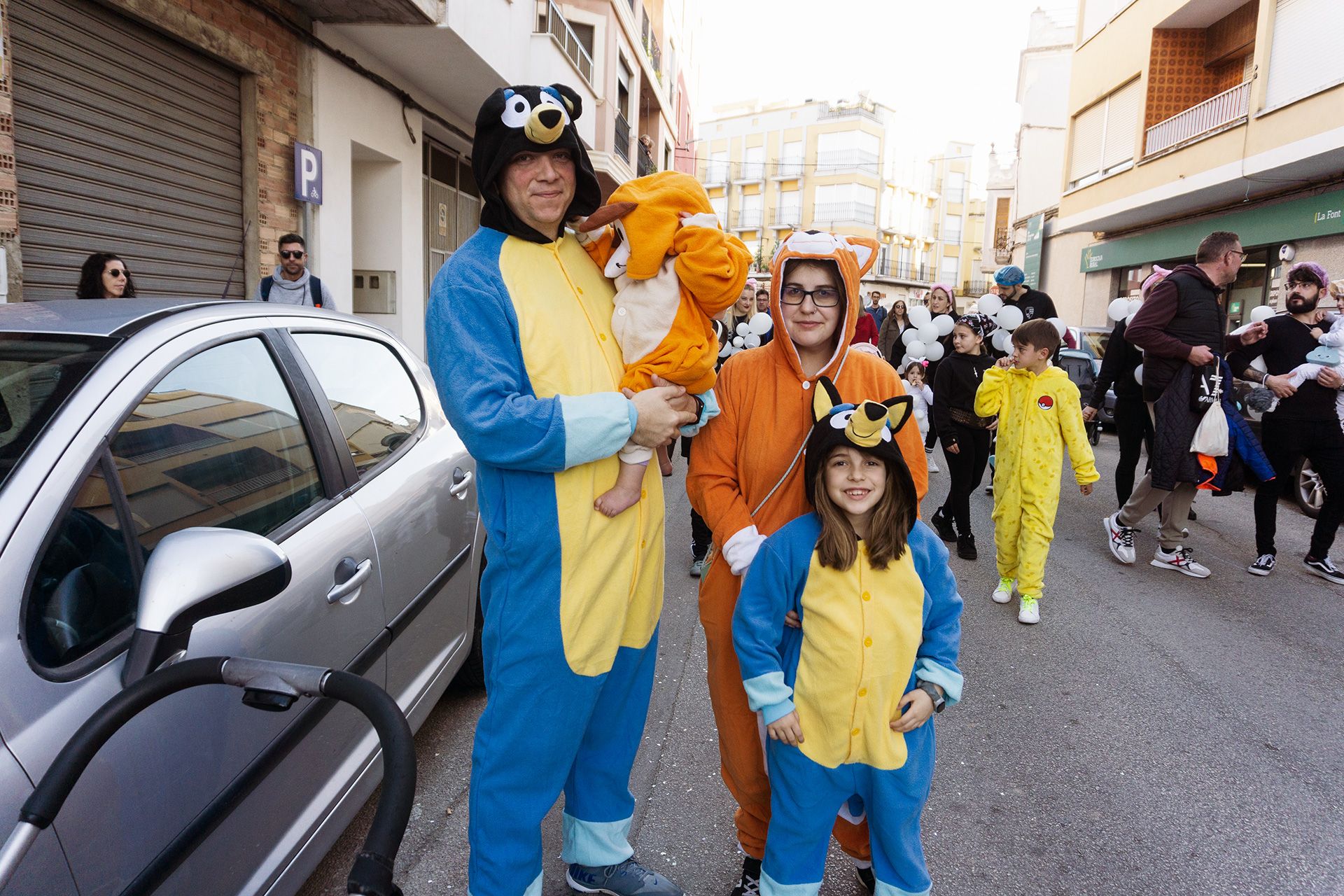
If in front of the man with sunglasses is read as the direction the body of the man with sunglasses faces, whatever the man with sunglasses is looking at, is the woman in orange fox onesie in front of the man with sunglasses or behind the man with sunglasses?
in front

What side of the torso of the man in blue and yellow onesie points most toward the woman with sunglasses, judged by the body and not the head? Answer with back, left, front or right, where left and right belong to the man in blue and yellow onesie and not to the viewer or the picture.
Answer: back

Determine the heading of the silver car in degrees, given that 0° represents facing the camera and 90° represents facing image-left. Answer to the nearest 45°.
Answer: approximately 45°

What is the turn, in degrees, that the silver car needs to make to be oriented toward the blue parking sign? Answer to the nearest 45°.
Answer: approximately 135° to its right

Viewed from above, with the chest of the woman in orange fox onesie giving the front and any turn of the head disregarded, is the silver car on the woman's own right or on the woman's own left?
on the woman's own right

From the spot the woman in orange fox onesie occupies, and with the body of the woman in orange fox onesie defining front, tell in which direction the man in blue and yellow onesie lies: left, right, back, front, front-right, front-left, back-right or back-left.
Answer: front-right

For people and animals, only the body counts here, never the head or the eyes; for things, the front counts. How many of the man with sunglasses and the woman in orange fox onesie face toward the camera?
2

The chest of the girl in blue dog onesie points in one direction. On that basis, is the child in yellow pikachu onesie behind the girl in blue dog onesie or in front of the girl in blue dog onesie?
behind
